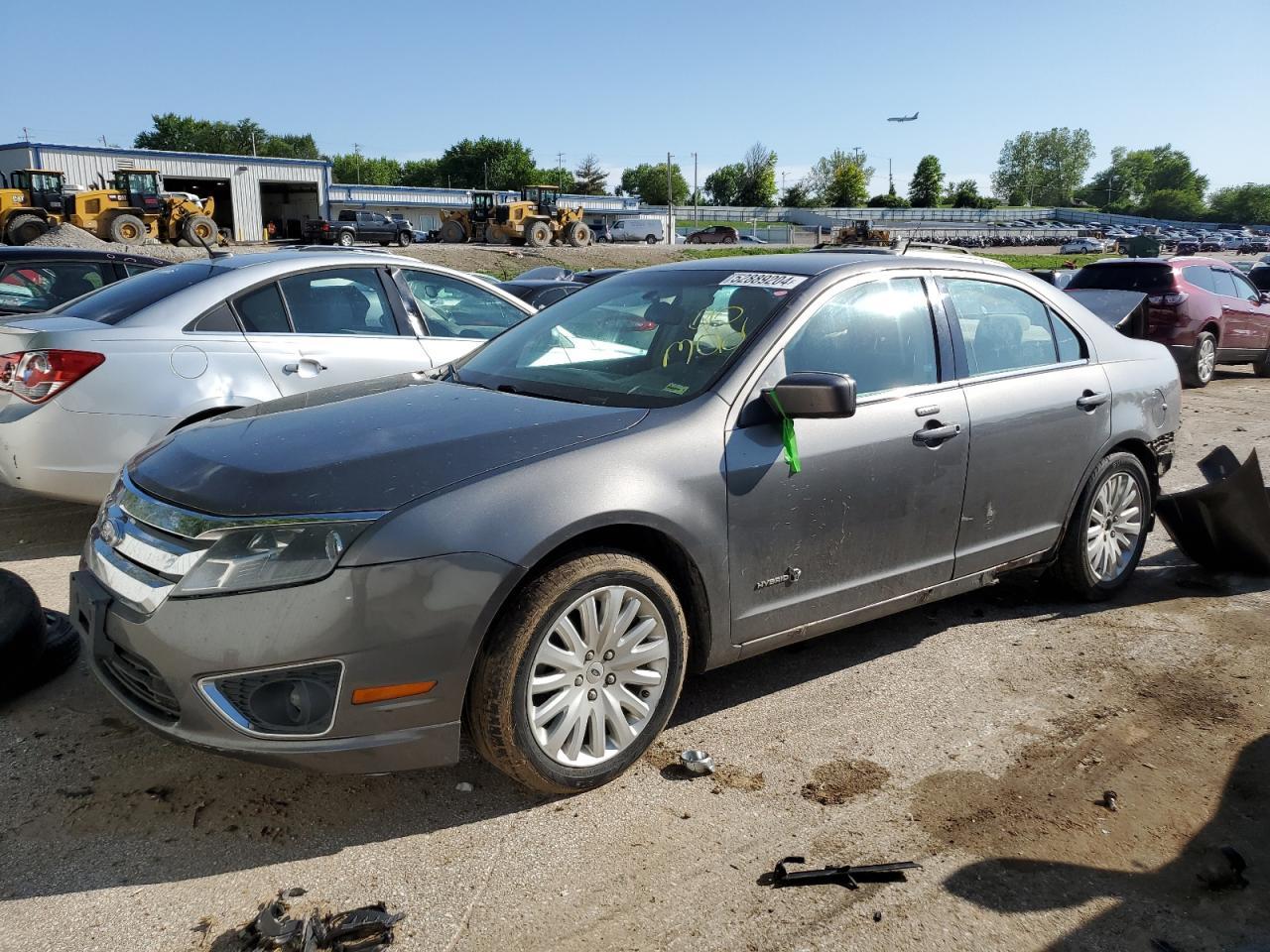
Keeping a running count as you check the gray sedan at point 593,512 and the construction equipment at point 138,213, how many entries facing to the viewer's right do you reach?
1

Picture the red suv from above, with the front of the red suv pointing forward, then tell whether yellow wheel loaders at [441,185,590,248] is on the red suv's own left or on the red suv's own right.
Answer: on the red suv's own left

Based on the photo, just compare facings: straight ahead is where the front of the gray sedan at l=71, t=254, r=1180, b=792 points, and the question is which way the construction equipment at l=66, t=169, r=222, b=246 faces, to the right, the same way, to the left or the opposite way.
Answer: the opposite way

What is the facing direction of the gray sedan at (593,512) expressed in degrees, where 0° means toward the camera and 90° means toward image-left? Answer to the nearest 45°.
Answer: approximately 45°

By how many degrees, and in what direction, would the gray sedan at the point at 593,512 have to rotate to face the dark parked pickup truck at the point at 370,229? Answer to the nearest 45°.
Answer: approximately 135° to its right

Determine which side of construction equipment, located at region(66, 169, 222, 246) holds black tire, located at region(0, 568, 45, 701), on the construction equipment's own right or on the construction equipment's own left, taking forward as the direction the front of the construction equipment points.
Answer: on the construction equipment's own right

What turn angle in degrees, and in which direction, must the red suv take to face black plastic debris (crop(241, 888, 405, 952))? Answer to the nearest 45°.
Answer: approximately 135° to its right

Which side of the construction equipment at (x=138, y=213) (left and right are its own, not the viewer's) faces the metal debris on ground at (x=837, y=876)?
right

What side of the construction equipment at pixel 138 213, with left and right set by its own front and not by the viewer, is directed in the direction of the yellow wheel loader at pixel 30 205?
back

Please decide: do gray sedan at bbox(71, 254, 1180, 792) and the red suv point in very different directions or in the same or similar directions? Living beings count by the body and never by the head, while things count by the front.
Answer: very different directions

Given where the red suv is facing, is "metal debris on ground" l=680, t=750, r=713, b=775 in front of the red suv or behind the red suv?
behind

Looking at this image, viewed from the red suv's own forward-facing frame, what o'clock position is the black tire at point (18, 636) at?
The black tire is roughly at 5 o'clock from the red suv.

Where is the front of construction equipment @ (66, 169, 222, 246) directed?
to the viewer's right

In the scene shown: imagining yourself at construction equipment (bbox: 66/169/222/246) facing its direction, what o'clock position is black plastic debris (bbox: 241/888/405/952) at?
The black plastic debris is roughly at 3 o'clock from the construction equipment.

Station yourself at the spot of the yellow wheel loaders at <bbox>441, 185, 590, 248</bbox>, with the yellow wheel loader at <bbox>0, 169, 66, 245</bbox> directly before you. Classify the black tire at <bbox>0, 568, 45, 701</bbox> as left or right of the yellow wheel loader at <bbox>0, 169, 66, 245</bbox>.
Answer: left

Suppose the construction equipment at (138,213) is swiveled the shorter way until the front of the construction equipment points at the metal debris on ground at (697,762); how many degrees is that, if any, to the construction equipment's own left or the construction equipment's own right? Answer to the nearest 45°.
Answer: approximately 90° to the construction equipment's own right
